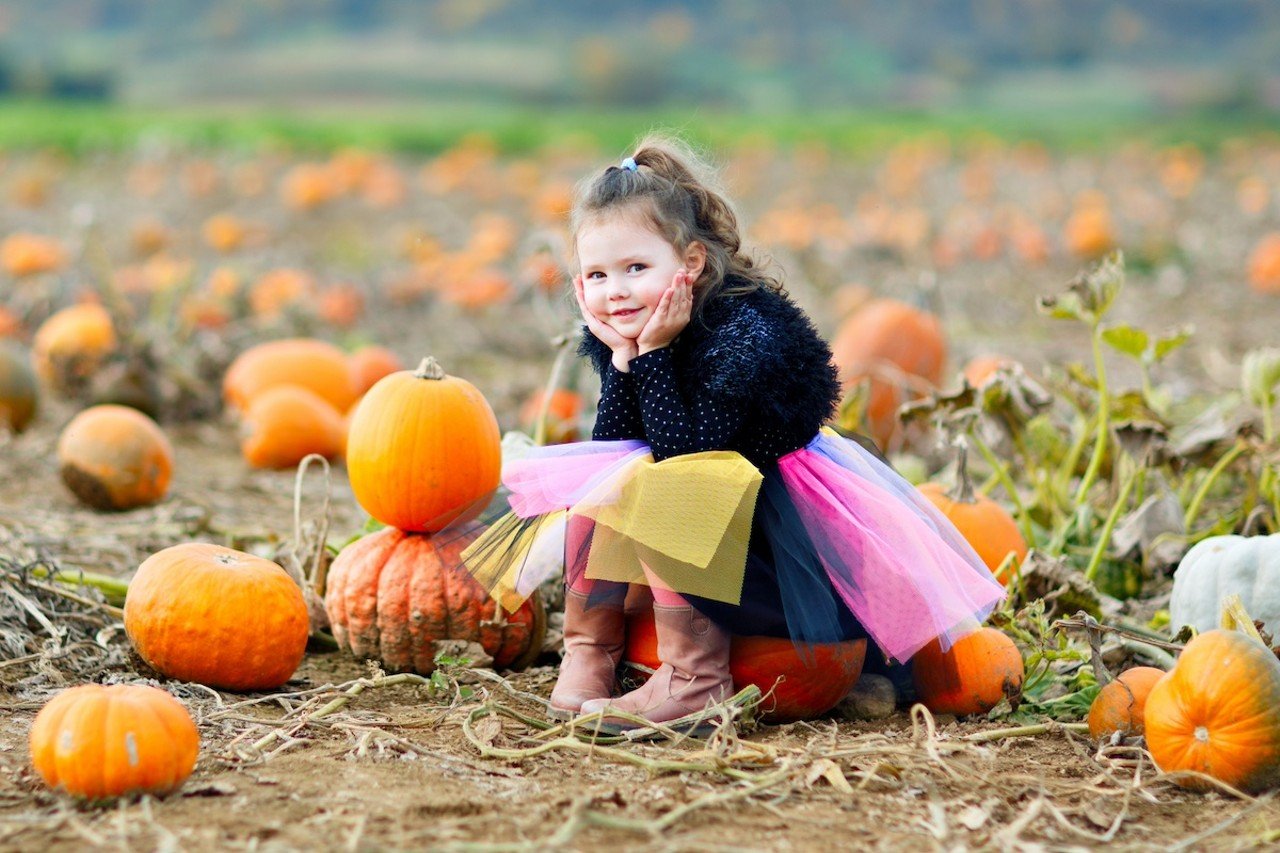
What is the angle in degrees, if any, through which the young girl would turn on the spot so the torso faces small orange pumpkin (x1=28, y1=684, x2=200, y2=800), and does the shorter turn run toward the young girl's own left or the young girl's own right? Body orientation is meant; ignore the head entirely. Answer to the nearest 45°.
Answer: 0° — they already face it

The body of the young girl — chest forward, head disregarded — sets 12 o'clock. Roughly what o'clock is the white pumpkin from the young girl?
The white pumpkin is roughly at 7 o'clock from the young girl.

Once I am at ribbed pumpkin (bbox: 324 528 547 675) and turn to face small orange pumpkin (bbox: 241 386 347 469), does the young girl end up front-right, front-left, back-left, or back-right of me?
back-right

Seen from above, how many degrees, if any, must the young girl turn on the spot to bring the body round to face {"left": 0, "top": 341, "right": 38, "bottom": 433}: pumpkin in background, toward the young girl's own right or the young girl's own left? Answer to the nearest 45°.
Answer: approximately 90° to the young girl's own right

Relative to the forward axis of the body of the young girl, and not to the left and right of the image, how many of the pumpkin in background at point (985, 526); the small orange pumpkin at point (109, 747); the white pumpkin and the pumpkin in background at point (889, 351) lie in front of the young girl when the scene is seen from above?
1

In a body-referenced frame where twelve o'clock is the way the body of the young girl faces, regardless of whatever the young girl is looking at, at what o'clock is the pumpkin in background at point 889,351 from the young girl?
The pumpkin in background is roughly at 5 o'clock from the young girl.

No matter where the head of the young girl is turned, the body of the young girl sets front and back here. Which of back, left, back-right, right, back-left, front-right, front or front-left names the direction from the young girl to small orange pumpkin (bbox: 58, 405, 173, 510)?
right

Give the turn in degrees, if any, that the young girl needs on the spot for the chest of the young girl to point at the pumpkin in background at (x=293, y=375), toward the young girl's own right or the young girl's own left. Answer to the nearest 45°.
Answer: approximately 90° to the young girl's own right

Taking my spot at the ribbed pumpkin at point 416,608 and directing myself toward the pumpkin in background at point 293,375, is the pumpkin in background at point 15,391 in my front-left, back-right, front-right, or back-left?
front-left

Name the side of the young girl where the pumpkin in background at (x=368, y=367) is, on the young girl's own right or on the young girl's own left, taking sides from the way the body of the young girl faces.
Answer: on the young girl's own right

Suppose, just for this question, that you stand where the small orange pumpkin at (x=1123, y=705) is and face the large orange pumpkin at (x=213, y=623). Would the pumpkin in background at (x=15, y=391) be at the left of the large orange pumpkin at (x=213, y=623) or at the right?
right

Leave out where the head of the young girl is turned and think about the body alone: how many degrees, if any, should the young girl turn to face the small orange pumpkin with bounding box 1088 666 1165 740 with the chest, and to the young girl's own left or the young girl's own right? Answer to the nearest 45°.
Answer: approximately 135° to the young girl's own left

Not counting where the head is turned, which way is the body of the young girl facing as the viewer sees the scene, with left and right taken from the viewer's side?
facing the viewer and to the left of the viewer

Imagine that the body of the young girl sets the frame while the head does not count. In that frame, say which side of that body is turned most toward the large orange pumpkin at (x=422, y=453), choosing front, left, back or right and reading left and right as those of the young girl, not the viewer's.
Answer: right

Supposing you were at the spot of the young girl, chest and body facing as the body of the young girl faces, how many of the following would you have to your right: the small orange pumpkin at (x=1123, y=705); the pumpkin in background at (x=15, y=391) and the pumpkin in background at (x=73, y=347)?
2
